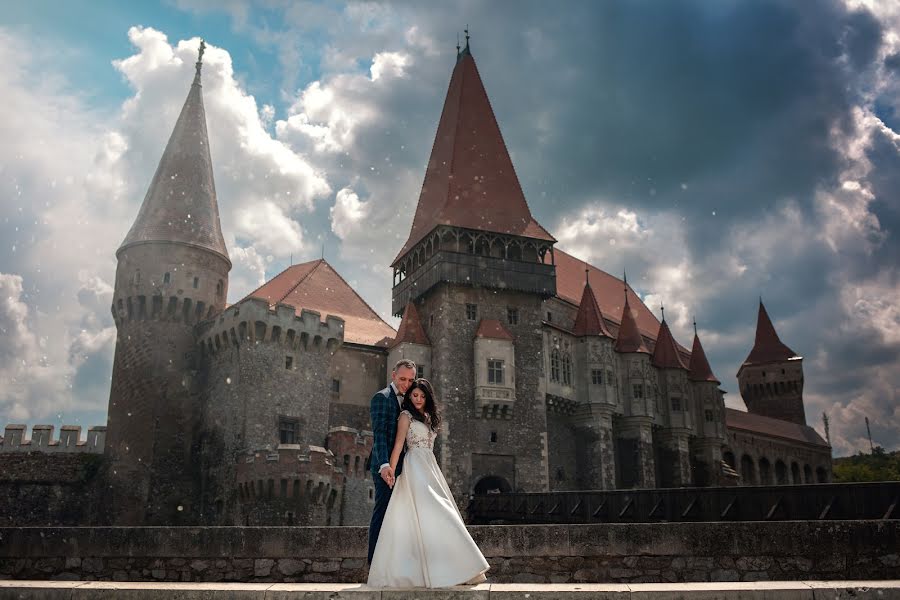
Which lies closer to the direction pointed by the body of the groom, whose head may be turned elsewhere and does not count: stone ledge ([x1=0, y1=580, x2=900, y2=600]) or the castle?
the stone ledge

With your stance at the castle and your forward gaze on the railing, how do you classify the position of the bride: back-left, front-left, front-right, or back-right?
front-right

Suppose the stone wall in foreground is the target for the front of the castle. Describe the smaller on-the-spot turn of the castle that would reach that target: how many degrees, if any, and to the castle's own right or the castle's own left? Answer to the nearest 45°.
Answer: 0° — it already faces it

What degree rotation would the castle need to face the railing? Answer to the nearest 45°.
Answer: approximately 45° to its left

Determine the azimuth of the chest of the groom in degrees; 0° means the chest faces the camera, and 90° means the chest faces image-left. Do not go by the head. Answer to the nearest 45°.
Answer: approximately 315°

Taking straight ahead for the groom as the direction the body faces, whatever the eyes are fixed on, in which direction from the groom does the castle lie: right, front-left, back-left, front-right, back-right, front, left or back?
back-left

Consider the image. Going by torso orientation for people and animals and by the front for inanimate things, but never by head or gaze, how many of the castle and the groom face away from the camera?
0

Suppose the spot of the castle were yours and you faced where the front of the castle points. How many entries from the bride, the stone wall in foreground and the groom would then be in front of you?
3

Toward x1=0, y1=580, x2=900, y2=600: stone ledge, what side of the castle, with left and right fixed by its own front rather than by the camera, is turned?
front

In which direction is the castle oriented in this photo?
toward the camera

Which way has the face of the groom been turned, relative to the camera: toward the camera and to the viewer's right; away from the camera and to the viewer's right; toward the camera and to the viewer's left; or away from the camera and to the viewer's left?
toward the camera and to the viewer's right

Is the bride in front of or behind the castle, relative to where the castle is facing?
in front
